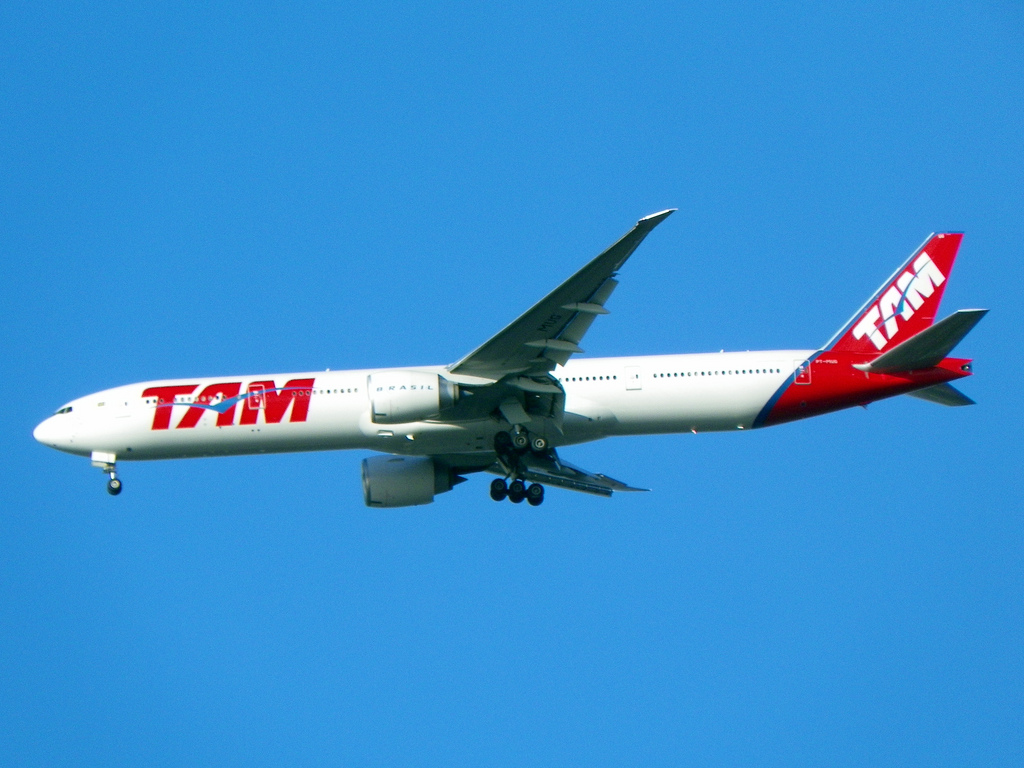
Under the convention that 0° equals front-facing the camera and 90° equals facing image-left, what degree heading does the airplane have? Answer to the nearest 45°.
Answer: approximately 90°
